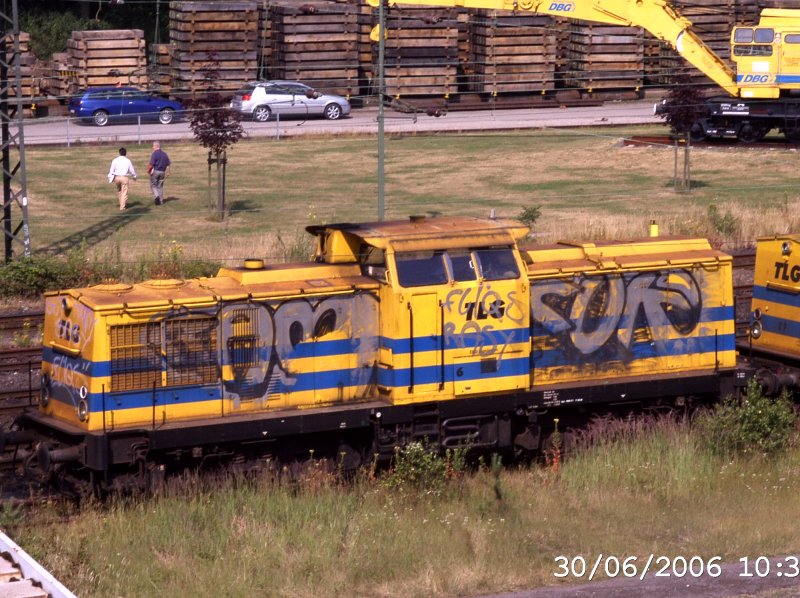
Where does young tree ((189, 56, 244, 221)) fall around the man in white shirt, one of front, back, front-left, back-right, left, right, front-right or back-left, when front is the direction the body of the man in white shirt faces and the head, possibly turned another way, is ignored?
back-right

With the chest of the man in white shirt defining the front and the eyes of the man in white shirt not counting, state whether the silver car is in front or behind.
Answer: in front

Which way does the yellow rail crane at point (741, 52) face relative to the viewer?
to the viewer's left

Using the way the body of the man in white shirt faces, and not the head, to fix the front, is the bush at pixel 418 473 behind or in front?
behind

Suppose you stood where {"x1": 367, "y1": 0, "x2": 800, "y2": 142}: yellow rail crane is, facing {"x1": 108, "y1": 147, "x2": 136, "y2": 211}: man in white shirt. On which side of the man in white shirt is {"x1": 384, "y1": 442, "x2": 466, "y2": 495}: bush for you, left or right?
left

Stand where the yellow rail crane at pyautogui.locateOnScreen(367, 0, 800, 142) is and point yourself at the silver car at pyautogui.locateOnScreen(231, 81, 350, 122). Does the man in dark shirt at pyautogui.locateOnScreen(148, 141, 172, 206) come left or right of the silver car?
left

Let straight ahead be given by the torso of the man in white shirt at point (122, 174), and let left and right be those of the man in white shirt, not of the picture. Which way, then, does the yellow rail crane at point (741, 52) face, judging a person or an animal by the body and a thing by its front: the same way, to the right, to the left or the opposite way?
to the left

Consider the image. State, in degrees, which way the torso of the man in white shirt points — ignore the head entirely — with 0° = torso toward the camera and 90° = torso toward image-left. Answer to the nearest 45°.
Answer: approximately 180°

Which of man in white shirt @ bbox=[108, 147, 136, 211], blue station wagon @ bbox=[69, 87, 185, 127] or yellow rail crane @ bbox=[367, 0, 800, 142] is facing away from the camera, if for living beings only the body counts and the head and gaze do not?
the man in white shirt
